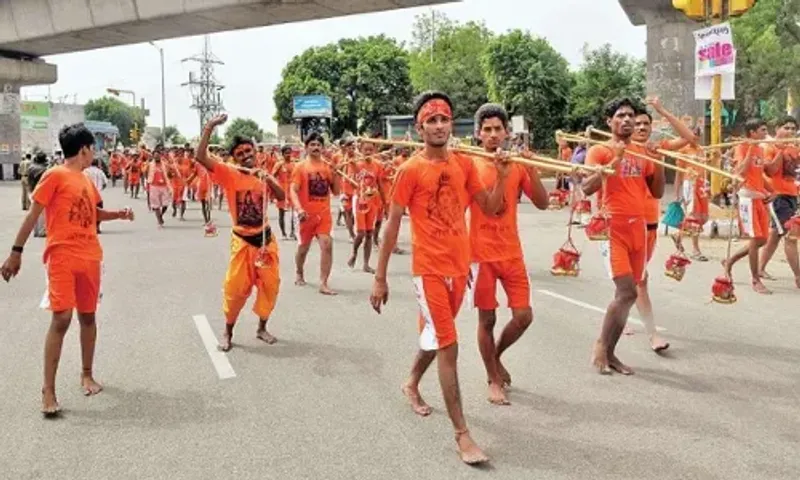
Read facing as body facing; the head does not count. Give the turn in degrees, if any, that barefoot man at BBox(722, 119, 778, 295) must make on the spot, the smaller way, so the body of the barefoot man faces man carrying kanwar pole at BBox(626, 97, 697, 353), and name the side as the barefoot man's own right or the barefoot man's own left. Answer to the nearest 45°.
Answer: approximately 45° to the barefoot man's own right

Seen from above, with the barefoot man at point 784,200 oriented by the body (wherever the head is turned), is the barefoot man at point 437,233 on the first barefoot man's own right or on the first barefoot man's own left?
on the first barefoot man's own right

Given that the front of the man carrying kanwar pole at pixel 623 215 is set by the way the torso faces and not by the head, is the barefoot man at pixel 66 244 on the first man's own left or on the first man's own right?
on the first man's own right

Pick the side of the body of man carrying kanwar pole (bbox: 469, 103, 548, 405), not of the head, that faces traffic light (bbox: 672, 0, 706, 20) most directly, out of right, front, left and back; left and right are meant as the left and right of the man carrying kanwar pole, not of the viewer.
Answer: back

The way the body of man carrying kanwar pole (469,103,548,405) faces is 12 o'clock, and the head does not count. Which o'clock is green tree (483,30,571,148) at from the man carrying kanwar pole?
The green tree is roughly at 6 o'clock from the man carrying kanwar pole.

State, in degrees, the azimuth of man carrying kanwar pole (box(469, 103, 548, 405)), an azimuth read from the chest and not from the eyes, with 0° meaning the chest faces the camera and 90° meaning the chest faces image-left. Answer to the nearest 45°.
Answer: approximately 0°

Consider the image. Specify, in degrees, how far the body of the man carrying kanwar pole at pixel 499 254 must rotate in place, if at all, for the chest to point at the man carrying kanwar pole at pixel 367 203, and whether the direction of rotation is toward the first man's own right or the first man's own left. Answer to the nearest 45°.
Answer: approximately 180°

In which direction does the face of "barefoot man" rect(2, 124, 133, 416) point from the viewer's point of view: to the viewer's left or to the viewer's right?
to the viewer's right
